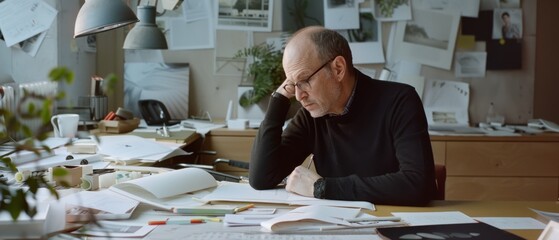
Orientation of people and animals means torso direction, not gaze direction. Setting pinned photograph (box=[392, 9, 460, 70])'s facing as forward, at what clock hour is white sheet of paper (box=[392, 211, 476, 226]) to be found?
The white sheet of paper is roughly at 12 o'clock from the pinned photograph.

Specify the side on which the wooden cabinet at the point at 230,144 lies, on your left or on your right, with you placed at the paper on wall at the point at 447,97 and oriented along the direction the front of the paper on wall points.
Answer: on your right

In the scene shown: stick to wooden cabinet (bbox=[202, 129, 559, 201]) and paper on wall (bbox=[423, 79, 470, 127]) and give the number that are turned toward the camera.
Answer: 2

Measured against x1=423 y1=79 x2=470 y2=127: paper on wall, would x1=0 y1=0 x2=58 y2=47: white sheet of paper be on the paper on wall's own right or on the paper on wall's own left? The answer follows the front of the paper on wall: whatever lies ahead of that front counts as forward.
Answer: on the paper on wall's own right

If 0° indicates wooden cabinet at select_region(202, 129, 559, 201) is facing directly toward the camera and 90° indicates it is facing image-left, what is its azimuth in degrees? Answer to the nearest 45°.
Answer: approximately 0°

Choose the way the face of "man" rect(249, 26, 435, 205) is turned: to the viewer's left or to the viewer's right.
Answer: to the viewer's left

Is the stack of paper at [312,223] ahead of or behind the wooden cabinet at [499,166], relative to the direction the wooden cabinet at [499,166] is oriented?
ahead

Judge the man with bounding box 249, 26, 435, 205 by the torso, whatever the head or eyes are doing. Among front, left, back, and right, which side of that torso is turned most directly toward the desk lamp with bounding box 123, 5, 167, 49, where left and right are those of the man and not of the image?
right
